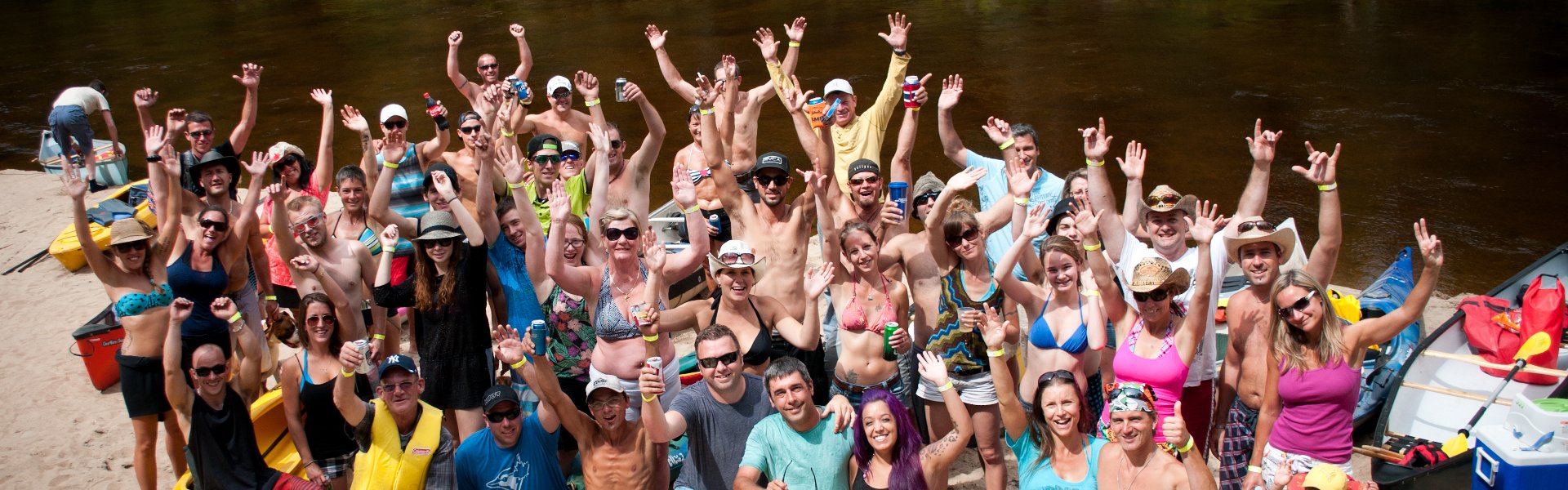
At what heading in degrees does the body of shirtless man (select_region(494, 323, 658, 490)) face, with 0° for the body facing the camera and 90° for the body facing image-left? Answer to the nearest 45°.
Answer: approximately 0°

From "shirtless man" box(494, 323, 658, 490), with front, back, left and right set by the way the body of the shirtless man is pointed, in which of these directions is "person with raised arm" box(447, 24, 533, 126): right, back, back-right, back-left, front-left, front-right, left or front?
back

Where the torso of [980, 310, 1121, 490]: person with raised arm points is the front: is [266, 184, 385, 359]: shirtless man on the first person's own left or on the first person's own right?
on the first person's own right

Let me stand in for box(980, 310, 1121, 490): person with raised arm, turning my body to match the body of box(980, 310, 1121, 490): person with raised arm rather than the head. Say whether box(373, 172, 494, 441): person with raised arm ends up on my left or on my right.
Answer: on my right

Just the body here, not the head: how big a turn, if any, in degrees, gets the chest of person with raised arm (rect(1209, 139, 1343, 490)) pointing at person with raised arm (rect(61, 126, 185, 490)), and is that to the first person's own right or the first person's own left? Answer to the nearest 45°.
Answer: approximately 90° to the first person's own right

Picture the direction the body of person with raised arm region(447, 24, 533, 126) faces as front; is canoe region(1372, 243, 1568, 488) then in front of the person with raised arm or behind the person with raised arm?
in front

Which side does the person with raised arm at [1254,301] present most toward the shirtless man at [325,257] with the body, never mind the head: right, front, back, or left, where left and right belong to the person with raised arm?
right

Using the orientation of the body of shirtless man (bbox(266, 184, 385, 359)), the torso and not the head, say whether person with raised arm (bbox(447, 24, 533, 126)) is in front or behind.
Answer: behind

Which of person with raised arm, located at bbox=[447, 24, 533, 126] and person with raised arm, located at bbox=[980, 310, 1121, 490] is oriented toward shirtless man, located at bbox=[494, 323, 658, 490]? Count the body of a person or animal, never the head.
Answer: person with raised arm, located at bbox=[447, 24, 533, 126]

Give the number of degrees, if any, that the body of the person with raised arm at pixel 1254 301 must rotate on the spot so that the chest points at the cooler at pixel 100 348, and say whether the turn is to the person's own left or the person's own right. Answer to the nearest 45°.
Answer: approximately 90° to the person's own right

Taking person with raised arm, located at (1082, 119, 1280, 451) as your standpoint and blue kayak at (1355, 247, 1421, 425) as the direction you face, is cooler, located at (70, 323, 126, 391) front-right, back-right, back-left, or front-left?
back-left
